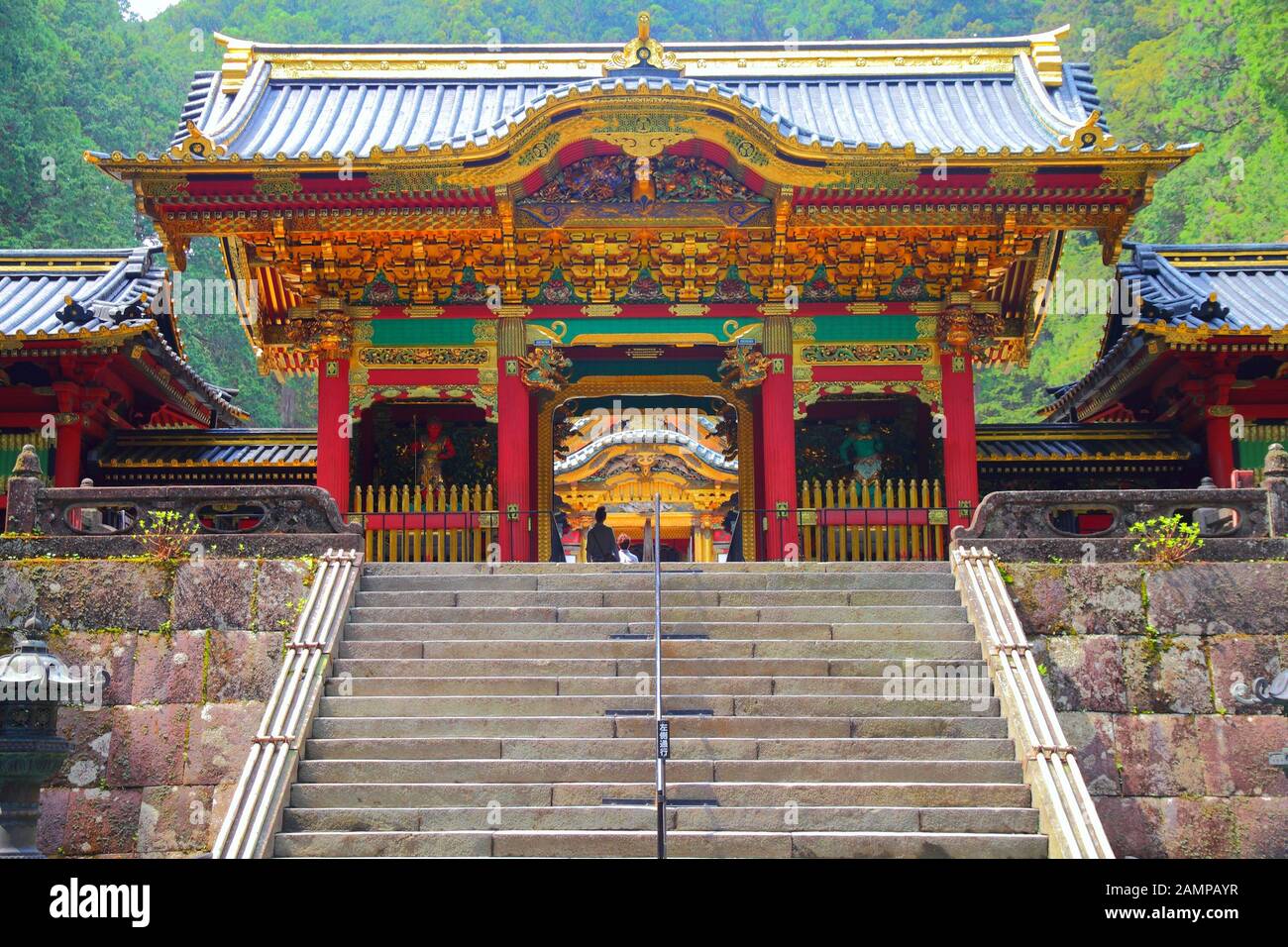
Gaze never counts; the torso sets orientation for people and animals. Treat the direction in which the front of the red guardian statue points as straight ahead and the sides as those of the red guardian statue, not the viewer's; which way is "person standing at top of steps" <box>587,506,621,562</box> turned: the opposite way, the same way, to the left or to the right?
the opposite way

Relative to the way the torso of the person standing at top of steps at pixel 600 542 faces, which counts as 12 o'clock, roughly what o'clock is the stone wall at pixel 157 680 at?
The stone wall is roughly at 7 o'clock from the person standing at top of steps.

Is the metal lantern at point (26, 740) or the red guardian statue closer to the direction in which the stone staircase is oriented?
the metal lantern

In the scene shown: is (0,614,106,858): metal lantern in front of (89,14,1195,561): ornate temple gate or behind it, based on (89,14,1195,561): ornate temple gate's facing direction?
in front

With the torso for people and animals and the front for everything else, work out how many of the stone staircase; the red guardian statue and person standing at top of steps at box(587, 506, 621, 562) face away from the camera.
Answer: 1

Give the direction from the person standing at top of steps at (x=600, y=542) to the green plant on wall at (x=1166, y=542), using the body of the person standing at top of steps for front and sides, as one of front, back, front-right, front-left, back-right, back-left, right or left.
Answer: back-right

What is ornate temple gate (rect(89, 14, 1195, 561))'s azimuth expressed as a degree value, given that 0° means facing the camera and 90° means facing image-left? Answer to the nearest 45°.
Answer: approximately 0°

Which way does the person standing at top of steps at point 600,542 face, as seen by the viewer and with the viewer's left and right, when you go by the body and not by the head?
facing away from the viewer

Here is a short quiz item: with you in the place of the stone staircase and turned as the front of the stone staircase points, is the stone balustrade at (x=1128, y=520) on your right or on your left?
on your left

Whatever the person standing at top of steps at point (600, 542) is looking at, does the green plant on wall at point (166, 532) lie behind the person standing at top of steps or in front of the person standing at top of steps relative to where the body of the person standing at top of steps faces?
behind
